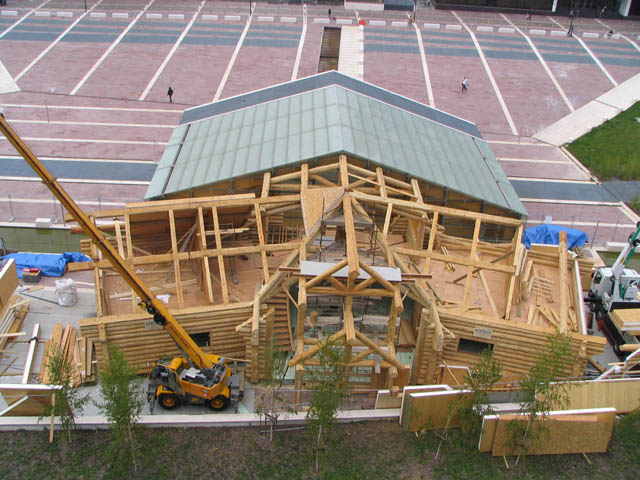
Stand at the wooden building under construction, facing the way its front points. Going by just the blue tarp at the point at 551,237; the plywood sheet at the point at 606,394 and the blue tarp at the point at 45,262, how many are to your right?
1

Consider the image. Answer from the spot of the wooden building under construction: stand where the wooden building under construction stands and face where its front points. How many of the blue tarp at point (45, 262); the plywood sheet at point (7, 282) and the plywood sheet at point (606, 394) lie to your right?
2

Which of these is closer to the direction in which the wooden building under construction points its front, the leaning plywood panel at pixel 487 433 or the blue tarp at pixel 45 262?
the leaning plywood panel

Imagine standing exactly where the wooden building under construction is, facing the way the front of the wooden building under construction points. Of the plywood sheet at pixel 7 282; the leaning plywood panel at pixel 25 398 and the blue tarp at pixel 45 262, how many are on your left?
0

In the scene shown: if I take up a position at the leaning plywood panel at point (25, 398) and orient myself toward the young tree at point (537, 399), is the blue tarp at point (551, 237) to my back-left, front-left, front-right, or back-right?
front-left

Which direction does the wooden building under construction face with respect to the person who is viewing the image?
facing the viewer

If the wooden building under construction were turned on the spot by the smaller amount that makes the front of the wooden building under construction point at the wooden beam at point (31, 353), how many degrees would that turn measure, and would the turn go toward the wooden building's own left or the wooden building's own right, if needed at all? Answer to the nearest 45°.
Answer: approximately 90° to the wooden building's own right

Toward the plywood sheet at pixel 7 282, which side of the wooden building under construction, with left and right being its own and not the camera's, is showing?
right

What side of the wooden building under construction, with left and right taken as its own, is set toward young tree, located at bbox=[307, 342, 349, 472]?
front

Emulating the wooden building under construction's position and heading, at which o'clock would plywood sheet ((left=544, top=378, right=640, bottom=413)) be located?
The plywood sheet is roughly at 10 o'clock from the wooden building under construction.

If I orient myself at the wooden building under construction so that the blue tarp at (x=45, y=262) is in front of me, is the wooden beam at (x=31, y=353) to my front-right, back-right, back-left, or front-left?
front-left

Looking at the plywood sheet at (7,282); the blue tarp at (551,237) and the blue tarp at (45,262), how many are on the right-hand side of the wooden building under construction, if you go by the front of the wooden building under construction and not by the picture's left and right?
2

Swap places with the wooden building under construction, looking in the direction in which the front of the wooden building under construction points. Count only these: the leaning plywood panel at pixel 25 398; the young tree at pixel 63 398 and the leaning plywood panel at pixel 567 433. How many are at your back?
0

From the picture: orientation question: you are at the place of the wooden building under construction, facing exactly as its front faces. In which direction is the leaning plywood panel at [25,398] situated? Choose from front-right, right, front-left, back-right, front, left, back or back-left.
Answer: front-right
